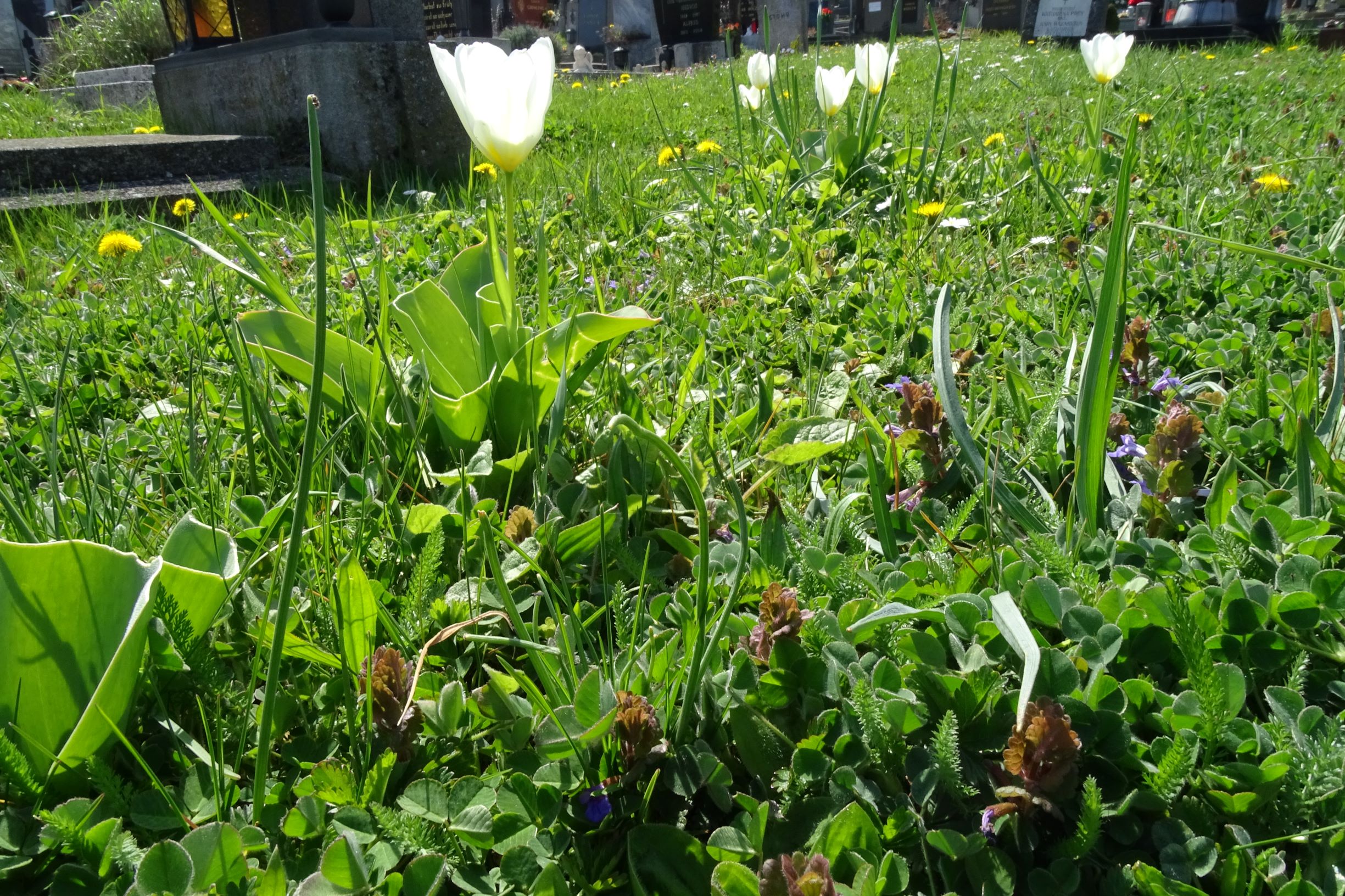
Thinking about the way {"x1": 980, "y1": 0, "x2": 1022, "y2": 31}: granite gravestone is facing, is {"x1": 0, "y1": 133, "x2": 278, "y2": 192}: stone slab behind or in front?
in front

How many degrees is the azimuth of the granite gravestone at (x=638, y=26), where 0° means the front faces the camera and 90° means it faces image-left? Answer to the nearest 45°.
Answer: approximately 0°

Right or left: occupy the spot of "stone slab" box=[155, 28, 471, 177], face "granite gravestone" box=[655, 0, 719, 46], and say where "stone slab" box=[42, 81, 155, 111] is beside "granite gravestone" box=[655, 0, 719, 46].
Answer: left

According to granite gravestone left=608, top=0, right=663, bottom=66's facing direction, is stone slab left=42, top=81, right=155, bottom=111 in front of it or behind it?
in front

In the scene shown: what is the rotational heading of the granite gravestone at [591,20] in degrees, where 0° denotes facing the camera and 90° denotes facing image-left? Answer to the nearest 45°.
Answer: approximately 0°

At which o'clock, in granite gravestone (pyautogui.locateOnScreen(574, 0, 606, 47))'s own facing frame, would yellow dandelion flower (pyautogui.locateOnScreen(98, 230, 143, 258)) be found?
The yellow dandelion flower is roughly at 12 o'clock from the granite gravestone.

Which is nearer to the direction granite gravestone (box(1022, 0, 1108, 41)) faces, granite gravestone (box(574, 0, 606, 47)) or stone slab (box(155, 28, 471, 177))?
the stone slab

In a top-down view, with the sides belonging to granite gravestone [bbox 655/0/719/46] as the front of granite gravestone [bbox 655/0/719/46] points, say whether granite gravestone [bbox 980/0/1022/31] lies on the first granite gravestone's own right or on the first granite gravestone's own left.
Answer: on the first granite gravestone's own left

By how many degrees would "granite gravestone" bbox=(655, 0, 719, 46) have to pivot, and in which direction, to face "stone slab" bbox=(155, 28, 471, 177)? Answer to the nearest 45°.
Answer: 0° — it already faces it

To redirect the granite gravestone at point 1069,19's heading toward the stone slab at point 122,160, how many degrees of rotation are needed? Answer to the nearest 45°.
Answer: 0° — it already faces it

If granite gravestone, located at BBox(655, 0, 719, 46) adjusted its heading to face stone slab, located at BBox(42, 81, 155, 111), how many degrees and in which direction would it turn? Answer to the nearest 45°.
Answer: approximately 45° to its right
